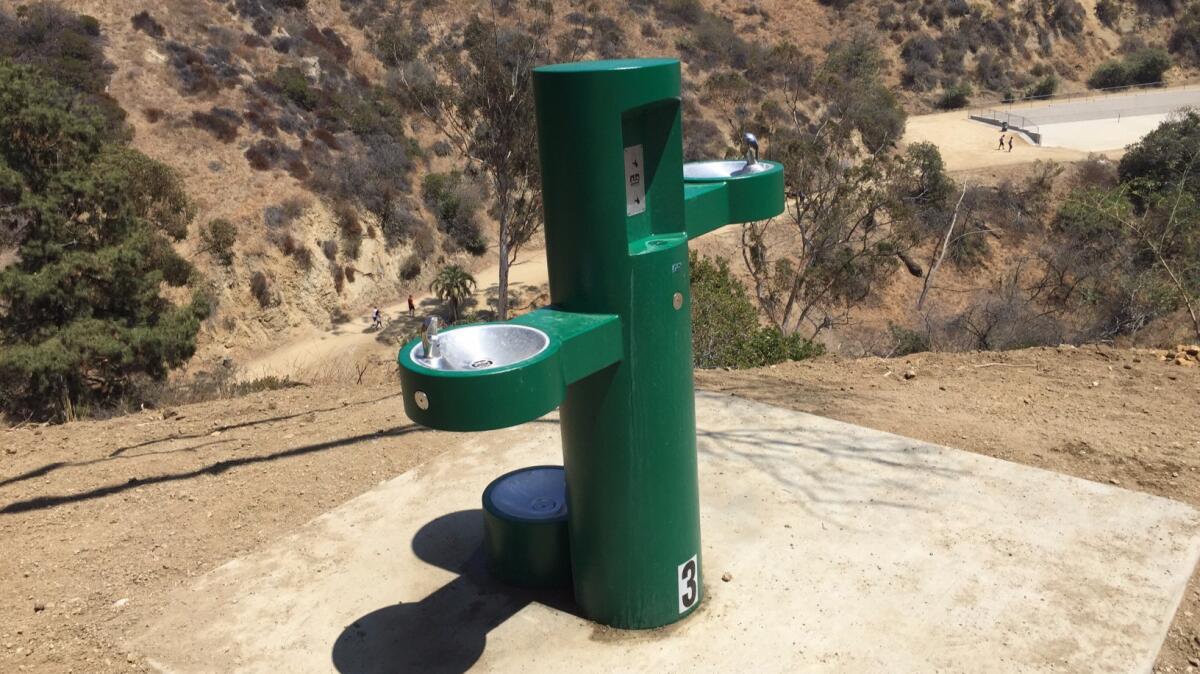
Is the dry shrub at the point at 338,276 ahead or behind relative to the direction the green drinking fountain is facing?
behind
